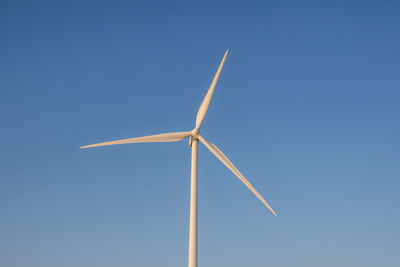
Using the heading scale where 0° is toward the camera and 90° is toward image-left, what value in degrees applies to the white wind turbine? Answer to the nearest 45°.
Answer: approximately 0°
